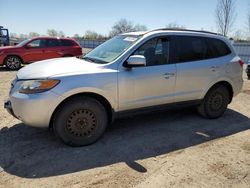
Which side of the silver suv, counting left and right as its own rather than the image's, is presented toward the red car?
right

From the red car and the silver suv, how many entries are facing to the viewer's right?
0

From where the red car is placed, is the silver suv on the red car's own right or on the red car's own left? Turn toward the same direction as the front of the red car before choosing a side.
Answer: on the red car's own left

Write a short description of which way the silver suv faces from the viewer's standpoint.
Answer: facing the viewer and to the left of the viewer

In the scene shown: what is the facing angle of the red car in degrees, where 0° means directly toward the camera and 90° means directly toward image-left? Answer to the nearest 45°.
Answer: approximately 90°
